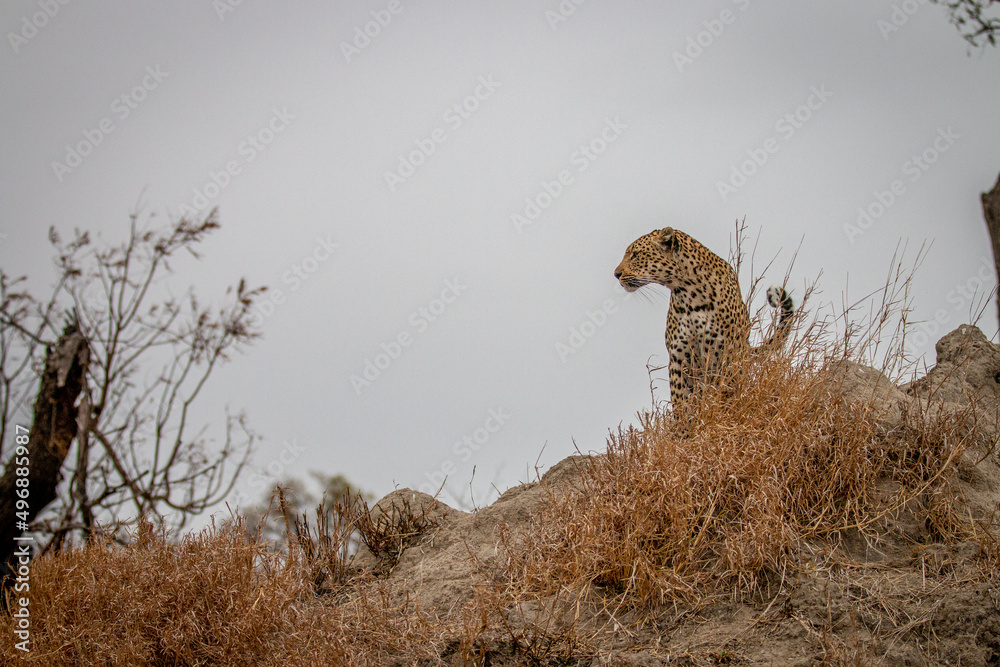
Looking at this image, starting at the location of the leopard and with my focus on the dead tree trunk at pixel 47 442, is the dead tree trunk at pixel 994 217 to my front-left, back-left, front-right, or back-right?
back-right

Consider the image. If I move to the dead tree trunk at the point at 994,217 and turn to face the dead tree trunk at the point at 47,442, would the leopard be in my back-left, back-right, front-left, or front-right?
front-left

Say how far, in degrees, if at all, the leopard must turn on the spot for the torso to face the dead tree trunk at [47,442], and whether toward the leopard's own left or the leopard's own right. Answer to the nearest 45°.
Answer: approximately 45° to the leopard's own right

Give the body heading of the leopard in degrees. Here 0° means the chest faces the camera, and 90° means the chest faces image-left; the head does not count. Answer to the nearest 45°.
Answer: approximately 45°
